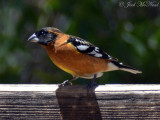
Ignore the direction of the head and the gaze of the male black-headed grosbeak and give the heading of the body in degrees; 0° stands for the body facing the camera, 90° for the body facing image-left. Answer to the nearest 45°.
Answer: approximately 90°
